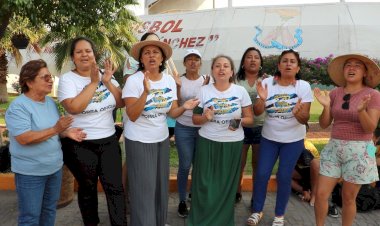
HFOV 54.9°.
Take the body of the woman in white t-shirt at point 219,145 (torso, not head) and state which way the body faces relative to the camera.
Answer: toward the camera

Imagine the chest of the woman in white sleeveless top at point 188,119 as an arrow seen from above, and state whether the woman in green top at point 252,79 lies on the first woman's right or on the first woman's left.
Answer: on the first woman's left

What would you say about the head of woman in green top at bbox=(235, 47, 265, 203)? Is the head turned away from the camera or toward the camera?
toward the camera

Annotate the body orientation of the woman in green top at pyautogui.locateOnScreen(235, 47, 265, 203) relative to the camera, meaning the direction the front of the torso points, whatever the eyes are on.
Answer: toward the camera

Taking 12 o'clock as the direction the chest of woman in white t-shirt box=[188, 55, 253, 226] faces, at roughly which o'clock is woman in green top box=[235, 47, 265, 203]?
woman in green top box=[235, 47, 265, 203] is roughly at 7 o'clock from woman in white t-shirt box=[188, 55, 253, 226].

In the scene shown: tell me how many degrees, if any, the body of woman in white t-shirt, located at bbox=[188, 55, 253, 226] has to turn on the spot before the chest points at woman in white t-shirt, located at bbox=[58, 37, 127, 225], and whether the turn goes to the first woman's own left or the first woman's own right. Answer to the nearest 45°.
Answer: approximately 45° to the first woman's own right

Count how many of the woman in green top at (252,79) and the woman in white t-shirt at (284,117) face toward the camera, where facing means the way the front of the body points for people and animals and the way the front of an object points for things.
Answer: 2

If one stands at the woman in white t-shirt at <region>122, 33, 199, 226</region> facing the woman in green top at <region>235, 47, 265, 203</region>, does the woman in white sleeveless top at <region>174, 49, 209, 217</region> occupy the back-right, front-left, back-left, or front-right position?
front-left

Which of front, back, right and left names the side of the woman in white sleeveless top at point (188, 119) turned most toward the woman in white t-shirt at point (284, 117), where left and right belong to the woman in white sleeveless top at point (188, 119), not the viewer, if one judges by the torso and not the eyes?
left

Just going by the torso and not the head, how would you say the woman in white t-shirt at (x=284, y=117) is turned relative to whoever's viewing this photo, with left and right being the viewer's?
facing the viewer

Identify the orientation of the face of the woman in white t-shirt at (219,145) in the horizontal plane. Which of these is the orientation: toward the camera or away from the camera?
toward the camera

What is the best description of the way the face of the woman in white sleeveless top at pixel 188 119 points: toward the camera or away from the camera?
toward the camera
